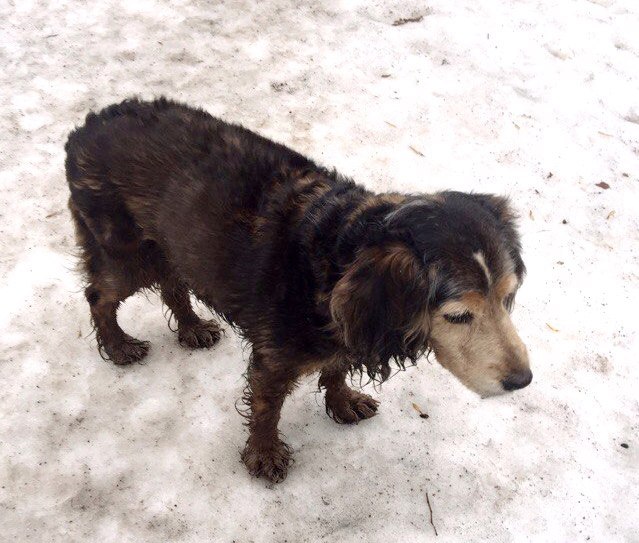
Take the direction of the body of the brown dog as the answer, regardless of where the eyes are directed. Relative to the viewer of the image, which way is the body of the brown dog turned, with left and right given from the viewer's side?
facing the viewer and to the right of the viewer
